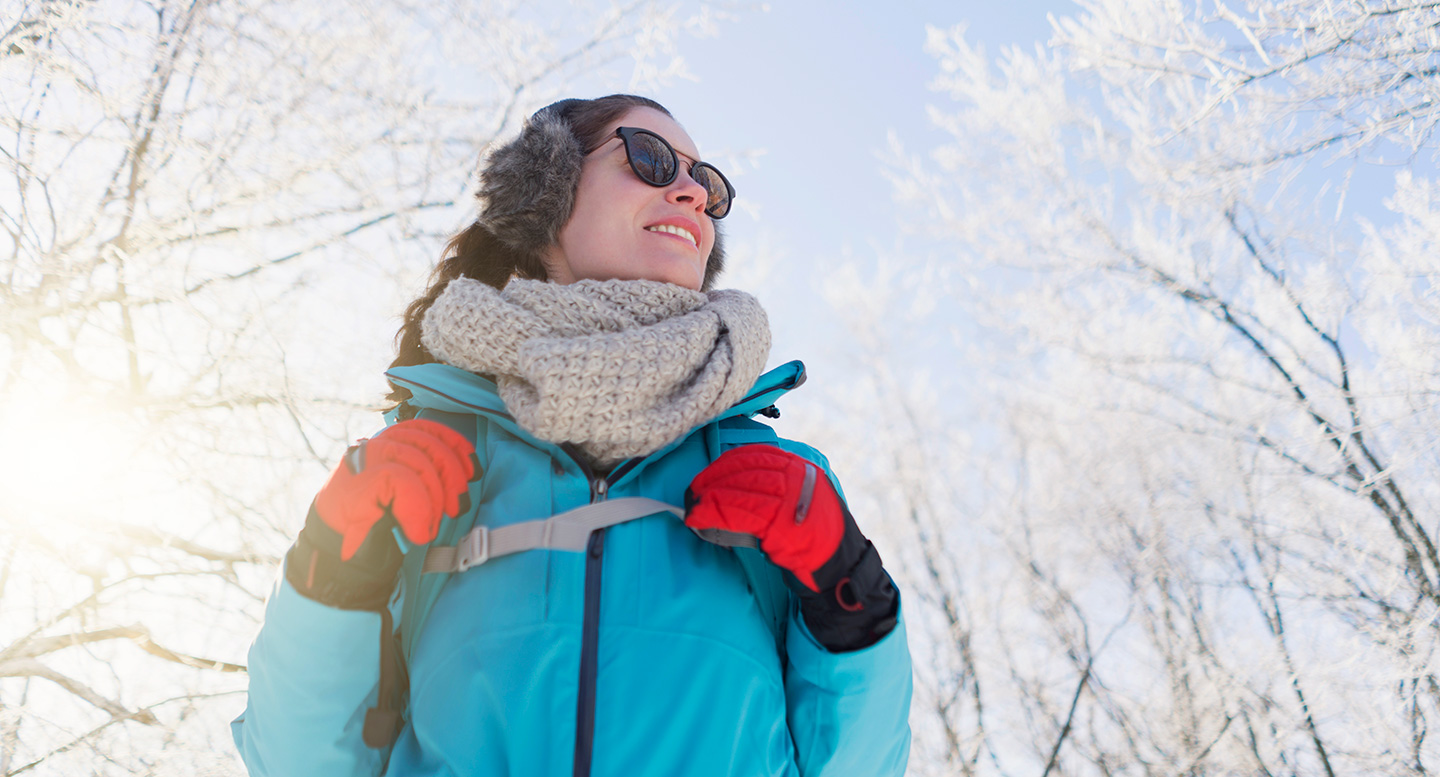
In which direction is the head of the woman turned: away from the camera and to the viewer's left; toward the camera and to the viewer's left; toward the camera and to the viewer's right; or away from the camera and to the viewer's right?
toward the camera and to the viewer's right

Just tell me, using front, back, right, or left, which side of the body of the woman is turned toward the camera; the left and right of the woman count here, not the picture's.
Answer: front
